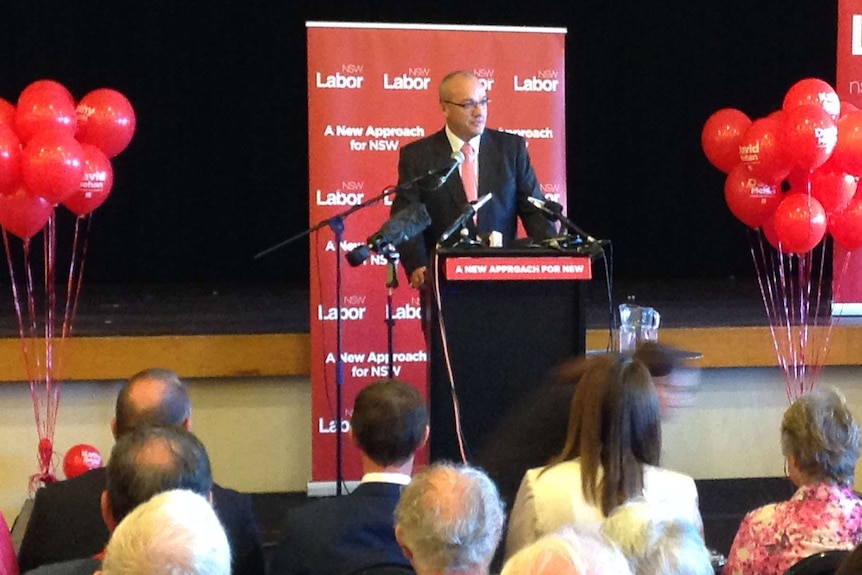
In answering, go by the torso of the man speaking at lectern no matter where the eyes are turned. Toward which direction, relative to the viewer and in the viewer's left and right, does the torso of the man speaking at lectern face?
facing the viewer

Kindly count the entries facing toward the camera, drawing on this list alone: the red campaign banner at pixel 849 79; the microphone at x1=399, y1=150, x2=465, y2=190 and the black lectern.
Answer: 2

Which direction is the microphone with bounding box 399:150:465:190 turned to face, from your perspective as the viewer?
facing to the right of the viewer

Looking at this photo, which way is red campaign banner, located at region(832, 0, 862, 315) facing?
toward the camera

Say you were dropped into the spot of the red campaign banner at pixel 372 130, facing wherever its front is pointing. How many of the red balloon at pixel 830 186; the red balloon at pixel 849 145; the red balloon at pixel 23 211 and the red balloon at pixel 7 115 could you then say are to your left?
2

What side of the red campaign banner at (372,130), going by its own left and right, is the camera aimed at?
front

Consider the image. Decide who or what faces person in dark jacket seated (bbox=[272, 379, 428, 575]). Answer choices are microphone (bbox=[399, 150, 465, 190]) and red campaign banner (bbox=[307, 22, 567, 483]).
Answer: the red campaign banner

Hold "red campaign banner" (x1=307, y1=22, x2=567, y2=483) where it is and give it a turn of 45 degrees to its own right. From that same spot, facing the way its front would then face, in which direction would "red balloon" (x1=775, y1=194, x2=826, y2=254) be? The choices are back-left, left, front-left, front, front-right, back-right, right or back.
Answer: back-left

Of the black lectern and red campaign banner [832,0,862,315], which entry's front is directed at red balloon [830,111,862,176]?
the red campaign banner

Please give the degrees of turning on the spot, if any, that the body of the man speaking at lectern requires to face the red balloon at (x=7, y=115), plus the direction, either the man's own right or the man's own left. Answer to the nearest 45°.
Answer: approximately 90° to the man's own right

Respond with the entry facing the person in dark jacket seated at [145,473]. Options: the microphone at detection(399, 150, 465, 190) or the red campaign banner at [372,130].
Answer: the red campaign banner

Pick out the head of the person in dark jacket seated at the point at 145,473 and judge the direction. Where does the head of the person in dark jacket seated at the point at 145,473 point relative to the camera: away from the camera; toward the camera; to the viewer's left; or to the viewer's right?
away from the camera

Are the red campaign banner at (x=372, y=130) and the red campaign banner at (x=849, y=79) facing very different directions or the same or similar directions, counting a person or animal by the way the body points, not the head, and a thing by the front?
same or similar directions

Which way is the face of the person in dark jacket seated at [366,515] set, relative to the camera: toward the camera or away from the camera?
away from the camera

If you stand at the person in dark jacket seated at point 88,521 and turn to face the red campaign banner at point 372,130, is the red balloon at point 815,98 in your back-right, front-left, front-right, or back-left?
front-right

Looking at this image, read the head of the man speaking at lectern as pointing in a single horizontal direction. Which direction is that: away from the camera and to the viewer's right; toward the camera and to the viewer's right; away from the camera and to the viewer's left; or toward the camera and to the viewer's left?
toward the camera and to the viewer's right

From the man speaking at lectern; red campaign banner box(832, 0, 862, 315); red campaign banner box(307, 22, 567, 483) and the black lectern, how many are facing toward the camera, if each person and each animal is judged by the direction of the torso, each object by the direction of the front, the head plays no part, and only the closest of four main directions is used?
4

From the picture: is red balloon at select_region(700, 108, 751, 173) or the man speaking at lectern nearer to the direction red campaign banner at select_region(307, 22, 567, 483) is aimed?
the man speaking at lectern
